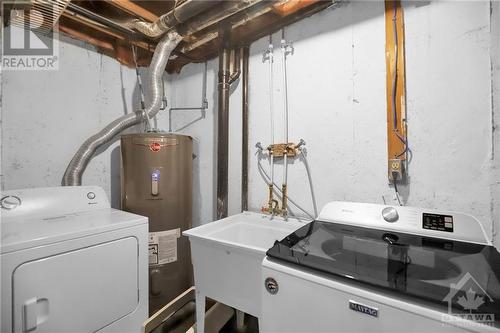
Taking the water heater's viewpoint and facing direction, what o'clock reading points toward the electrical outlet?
The electrical outlet is roughly at 10 o'clock from the water heater.

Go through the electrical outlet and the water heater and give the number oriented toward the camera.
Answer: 2

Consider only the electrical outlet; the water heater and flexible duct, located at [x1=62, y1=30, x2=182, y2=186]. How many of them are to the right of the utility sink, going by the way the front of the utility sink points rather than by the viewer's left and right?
2

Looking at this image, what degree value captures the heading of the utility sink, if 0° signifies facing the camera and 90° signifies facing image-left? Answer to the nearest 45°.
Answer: approximately 45°

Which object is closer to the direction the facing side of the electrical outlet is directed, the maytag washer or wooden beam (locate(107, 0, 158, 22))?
the maytag washer
